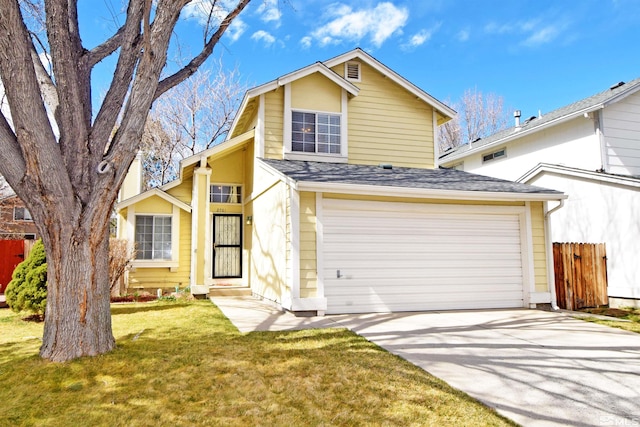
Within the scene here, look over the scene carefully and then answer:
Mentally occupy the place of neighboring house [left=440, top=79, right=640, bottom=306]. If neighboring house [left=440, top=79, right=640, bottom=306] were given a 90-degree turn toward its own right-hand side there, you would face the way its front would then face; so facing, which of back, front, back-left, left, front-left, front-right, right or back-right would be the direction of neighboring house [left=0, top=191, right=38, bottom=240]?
front-right

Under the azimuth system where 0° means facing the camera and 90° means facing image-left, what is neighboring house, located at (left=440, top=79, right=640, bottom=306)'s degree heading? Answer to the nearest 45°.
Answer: approximately 315°

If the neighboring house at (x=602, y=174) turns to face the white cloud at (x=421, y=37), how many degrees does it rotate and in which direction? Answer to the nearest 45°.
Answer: approximately 180°

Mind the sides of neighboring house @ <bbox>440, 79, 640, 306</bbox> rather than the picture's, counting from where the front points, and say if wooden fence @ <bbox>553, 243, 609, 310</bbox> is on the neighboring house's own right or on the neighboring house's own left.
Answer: on the neighboring house's own right

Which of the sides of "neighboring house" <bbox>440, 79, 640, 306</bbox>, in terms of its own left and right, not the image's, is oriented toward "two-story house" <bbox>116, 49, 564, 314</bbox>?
right

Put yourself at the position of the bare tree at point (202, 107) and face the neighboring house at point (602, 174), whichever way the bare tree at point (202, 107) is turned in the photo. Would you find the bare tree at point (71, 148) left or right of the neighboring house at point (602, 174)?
right

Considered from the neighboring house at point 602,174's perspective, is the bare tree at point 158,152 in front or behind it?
behind

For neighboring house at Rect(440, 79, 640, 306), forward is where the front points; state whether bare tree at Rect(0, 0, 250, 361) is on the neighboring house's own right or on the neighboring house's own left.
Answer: on the neighboring house's own right
